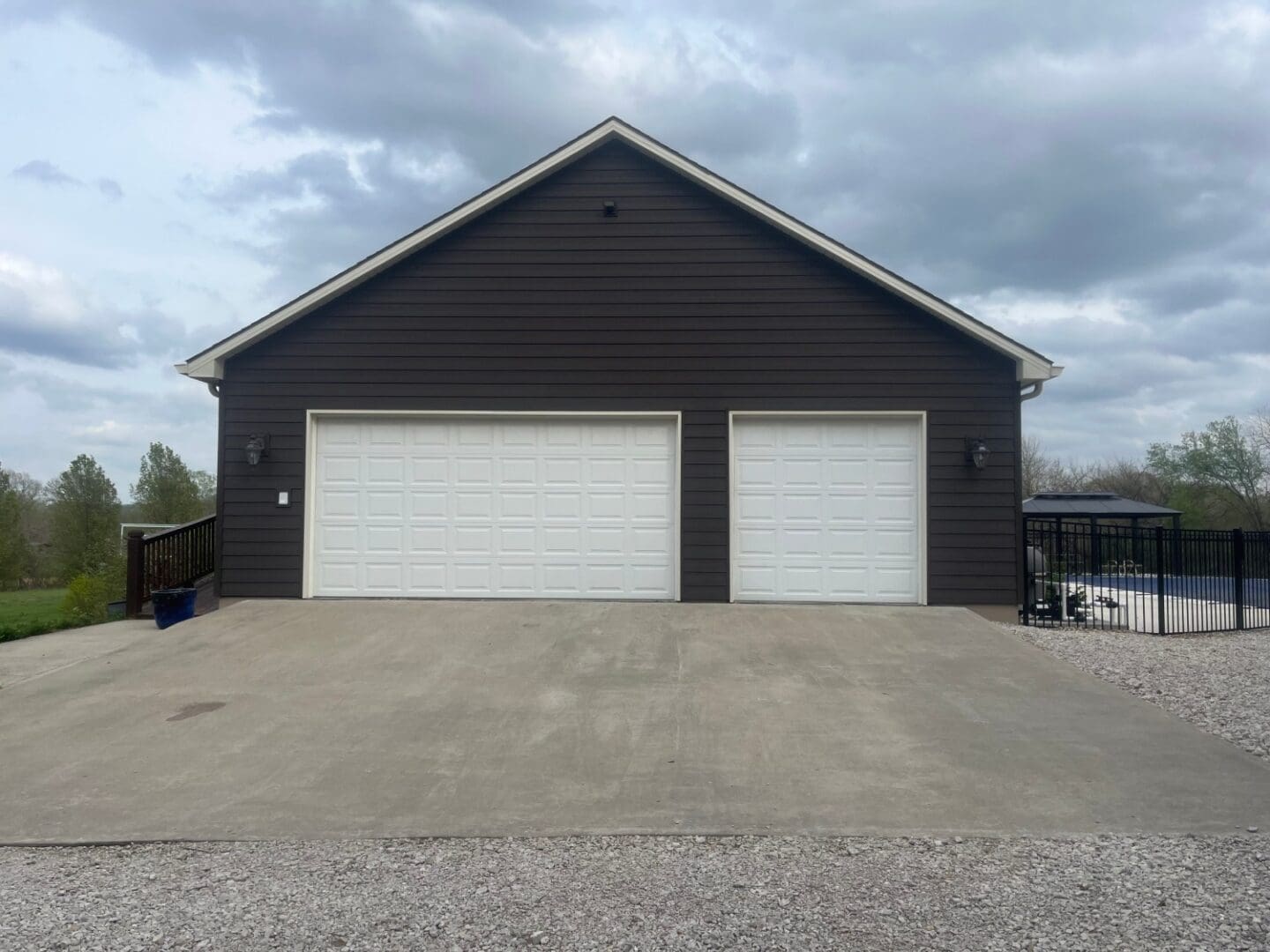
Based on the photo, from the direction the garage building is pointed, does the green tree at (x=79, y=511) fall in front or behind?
behind

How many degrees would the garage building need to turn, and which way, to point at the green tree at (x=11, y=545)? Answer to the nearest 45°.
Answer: approximately 135° to its right

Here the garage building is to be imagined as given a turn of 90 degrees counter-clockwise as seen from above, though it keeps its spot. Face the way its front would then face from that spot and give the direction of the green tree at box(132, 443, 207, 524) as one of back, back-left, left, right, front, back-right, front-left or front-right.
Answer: back-left

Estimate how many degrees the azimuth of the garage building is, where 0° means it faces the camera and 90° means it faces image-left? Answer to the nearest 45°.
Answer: approximately 0°

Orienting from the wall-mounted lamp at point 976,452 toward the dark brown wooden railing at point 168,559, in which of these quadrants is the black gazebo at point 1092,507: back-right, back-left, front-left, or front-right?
back-right

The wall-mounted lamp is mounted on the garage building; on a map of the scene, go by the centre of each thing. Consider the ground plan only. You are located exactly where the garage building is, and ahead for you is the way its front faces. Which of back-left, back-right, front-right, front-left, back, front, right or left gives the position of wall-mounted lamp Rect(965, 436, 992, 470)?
left

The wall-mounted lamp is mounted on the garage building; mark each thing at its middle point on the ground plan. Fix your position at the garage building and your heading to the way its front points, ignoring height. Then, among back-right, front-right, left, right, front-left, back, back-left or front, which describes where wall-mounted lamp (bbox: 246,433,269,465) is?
right

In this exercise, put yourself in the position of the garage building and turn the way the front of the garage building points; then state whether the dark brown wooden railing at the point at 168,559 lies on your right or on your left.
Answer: on your right

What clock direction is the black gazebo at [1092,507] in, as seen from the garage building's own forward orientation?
The black gazebo is roughly at 8 o'clock from the garage building.
